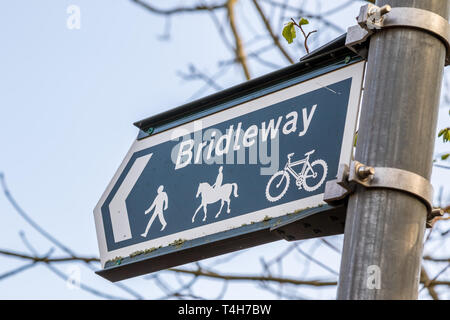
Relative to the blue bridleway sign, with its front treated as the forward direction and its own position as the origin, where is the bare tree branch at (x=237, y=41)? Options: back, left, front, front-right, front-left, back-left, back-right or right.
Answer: back-right
